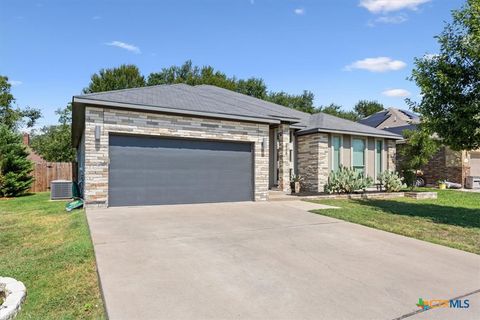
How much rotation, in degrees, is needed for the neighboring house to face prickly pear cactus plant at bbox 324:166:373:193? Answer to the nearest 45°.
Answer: approximately 45° to its right

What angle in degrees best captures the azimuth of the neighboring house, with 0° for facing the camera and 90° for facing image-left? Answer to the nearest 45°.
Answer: approximately 315°

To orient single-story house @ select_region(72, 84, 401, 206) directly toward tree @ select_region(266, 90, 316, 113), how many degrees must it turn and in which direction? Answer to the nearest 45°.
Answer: approximately 135° to its left

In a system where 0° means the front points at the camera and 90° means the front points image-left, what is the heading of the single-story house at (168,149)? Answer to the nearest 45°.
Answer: approximately 315°

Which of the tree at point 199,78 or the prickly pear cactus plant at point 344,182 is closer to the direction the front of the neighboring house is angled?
the prickly pear cactus plant

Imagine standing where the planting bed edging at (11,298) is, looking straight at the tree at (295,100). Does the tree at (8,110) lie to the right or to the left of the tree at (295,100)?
left

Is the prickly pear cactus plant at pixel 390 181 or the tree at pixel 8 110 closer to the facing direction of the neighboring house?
the prickly pear cactus plant

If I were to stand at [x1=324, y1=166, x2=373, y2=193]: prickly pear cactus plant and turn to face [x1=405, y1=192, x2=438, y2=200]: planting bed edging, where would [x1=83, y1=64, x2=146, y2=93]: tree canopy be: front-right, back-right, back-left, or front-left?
back-left
